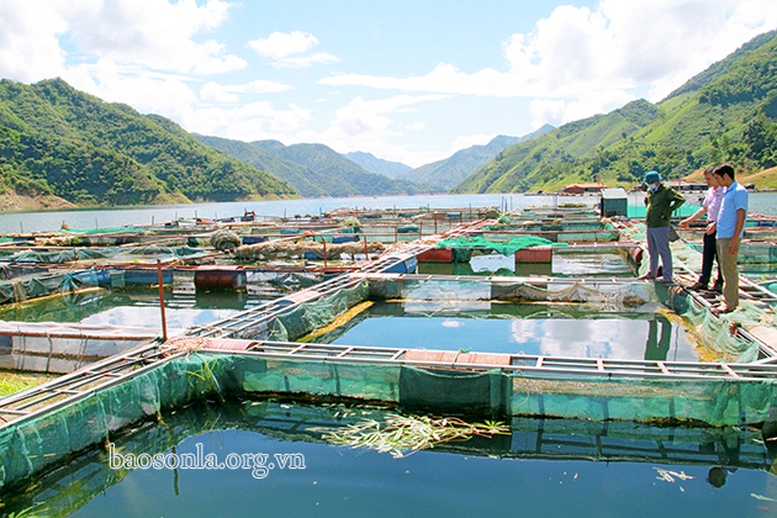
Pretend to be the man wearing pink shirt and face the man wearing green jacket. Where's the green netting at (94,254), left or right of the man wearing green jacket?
left

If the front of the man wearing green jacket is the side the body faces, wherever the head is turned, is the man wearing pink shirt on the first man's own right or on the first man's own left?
on the first man's own left

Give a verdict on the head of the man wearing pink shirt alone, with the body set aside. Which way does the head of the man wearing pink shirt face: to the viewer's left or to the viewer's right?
to the viewer's left

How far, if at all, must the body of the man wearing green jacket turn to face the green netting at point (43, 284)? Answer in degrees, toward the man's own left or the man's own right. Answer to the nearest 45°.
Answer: approximately 45° to the man's own right

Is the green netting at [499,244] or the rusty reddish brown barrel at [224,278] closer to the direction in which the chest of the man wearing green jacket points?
the rusty reddish brown barrel

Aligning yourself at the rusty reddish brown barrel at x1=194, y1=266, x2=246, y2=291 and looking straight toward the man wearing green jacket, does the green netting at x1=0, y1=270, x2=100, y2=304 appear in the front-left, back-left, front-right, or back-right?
back-right

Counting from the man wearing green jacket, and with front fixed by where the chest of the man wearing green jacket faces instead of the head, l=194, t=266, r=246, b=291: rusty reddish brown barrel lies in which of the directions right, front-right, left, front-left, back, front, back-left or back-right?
front-right

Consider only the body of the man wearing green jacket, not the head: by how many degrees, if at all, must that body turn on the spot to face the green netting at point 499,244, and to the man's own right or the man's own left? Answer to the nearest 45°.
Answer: approximately 90° to the man's own right

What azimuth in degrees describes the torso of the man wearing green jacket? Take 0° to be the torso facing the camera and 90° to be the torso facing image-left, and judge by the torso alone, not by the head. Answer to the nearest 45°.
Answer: approximately 45°

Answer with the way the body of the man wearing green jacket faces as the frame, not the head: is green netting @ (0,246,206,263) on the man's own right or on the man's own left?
on the man's own right
